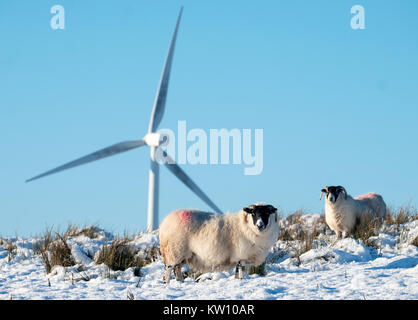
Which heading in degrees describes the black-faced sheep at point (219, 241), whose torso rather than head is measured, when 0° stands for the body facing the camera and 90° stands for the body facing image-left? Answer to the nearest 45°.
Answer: approximately 270°

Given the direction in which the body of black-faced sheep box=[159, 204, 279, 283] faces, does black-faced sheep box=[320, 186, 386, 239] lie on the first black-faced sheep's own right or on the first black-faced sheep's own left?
on the first black-faced sheep's own left

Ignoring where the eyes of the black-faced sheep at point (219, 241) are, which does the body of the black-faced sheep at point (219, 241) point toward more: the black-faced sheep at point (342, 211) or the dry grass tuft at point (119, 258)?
the black-faced sheep

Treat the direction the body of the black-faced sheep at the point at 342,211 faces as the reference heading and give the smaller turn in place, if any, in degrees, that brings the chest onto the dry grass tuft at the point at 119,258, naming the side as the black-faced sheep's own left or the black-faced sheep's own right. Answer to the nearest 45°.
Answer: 0° — it already faces it

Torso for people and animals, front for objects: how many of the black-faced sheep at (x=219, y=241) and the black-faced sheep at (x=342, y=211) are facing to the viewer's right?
1

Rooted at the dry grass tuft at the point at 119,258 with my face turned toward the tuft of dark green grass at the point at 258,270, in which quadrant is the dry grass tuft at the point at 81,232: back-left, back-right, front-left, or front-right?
back-left

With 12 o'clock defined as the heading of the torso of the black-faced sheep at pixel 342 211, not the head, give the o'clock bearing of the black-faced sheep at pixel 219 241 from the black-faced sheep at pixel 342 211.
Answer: the black-faced sheep at pixel 219 241 is roughly at 11 o'clock from the black-faced sheep at pixel 342 211.

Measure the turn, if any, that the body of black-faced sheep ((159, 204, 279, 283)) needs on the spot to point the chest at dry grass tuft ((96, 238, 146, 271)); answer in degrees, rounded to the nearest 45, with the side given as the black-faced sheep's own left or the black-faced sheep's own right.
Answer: approximately 135° to the black-faced sheep's own left

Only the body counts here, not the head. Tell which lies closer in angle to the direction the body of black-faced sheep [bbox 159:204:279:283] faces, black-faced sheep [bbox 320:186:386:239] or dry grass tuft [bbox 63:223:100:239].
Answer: the black-faced sheep

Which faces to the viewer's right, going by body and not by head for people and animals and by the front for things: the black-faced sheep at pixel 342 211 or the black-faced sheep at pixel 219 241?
the black-faced sheep at pixel 219 241

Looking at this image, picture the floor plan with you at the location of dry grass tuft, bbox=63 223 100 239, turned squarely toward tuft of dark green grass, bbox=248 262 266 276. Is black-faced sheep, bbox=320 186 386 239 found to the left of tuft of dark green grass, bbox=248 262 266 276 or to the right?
left

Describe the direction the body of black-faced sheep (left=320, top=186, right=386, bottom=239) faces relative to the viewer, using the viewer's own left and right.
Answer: facing the viewer and to the left of the viewer
